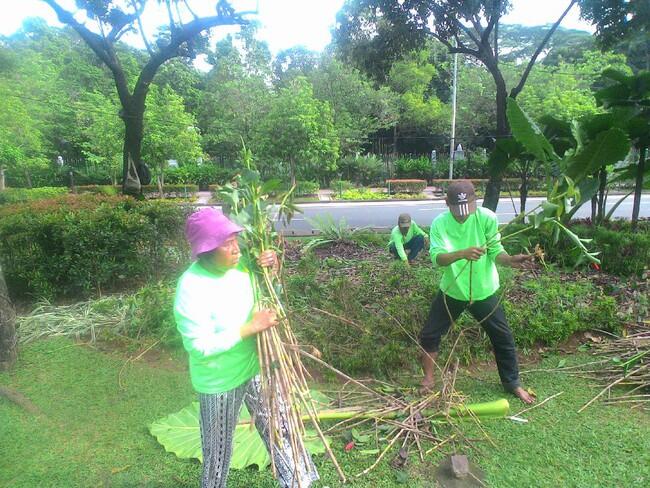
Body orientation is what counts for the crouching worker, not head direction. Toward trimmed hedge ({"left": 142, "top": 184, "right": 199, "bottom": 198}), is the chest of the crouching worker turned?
no

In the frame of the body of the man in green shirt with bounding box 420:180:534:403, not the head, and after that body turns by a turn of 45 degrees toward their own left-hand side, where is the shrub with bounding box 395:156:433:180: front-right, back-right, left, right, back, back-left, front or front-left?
back-left

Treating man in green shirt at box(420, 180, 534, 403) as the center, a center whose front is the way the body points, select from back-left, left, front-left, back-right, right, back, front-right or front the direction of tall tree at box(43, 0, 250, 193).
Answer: back-right

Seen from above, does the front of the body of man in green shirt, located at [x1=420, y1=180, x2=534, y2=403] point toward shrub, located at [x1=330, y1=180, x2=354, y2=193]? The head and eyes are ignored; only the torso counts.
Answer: no

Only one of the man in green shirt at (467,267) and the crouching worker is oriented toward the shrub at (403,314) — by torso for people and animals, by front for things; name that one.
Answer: the crouching worker

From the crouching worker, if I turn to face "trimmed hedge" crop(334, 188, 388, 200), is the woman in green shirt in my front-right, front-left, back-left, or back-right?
back-left

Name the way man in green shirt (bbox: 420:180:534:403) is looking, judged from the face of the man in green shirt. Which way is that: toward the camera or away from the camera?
toward the camera

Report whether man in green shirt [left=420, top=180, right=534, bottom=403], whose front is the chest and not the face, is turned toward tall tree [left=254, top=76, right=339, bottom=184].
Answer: no

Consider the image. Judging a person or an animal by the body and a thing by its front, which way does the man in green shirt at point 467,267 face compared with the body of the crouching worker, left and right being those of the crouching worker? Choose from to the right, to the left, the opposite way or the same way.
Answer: the same way

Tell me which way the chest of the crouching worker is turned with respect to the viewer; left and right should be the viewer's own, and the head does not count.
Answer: facing the viewer

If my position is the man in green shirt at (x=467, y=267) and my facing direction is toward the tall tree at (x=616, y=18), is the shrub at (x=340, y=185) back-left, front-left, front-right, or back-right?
front-left

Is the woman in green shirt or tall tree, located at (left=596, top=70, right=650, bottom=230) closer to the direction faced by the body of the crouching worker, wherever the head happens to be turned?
the woman in green shirt

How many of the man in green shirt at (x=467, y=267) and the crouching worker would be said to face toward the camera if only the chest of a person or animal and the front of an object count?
2

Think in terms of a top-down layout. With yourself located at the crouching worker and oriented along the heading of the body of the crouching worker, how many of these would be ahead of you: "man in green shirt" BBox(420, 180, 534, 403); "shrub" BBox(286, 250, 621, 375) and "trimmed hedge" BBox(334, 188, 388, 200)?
2

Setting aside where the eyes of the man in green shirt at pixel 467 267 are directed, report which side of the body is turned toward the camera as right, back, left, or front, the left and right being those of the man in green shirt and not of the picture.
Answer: front

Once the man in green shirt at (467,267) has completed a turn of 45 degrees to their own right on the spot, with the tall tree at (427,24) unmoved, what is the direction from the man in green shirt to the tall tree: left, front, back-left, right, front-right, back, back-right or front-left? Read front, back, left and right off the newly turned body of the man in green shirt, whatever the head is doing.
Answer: back-right

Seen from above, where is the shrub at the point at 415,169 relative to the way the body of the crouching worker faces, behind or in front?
behind
